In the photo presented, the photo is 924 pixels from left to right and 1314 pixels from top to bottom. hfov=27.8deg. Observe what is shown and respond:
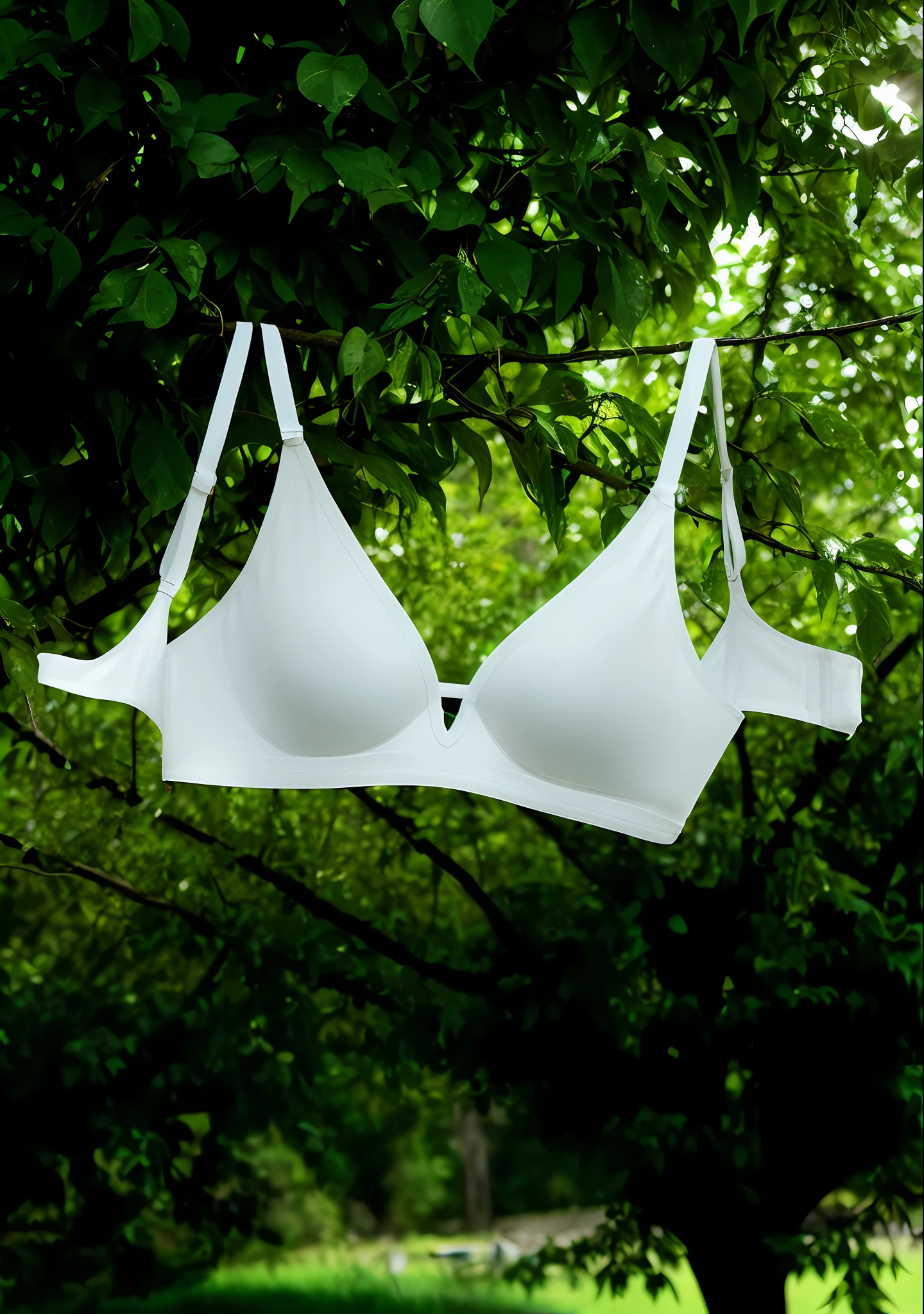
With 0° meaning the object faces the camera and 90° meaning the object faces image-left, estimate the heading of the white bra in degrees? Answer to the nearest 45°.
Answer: approximately 0°

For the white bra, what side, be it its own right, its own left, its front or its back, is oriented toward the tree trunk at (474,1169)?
back
